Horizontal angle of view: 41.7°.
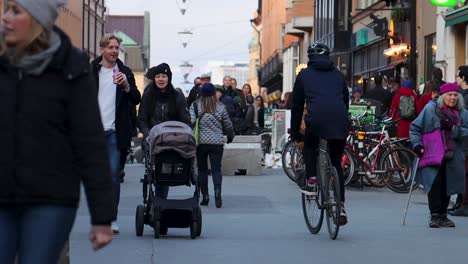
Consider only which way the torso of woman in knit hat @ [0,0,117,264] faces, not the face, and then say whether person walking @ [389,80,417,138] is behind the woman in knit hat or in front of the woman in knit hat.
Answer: behind

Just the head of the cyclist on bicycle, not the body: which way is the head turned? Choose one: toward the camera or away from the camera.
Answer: away from the camera

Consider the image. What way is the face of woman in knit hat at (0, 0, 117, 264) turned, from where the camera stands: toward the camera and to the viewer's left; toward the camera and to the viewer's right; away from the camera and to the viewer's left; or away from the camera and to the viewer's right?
toward the camera and to the viewer's left

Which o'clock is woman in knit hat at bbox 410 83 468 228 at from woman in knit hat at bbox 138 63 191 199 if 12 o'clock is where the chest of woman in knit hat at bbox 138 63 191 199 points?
woman in knit hat at bbox 410 83 468 228 is roughly at 9 o'clock from woman in knit hat at bbox 138 63 191 199.

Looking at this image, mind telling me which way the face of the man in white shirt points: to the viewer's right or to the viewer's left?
to the viewer's right

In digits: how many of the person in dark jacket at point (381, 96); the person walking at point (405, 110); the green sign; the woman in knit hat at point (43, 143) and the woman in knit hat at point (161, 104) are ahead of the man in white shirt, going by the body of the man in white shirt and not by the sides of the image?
1

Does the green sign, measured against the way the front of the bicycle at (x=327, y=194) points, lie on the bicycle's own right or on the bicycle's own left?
on the bicycle's own right

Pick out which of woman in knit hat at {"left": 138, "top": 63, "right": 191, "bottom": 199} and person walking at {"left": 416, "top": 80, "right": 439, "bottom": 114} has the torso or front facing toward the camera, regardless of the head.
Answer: the woman in knit hat

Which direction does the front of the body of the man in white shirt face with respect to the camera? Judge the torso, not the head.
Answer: toward the camera

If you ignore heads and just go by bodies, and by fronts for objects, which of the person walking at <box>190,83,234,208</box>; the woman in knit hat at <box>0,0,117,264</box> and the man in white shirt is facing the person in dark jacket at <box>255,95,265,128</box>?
the person walking at <box>190,83,234,208</box>
